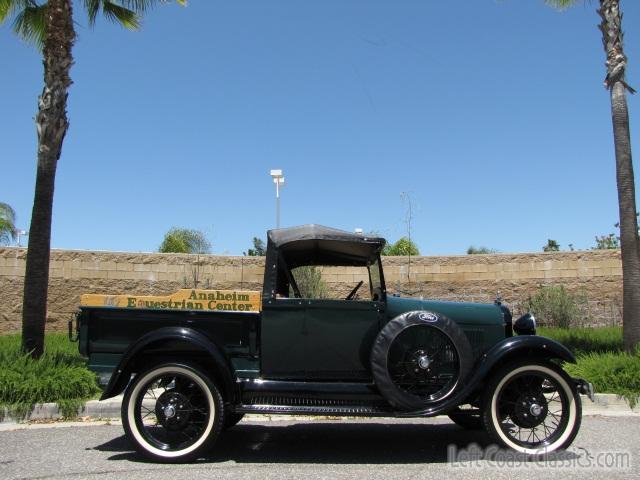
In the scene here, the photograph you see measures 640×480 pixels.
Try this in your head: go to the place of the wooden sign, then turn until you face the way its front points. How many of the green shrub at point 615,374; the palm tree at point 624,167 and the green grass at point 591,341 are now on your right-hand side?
0

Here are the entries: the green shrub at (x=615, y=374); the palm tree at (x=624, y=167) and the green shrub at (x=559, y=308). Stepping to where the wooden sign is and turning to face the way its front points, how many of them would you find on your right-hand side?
0

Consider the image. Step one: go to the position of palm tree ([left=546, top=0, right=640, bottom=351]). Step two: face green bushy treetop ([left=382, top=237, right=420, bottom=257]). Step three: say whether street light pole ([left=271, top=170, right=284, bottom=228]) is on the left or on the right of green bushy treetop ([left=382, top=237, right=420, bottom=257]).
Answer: left

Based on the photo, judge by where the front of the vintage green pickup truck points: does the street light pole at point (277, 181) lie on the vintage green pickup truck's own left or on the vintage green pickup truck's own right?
on the vintage green pickup truck's own left

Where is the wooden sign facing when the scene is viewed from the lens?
facing the viewer

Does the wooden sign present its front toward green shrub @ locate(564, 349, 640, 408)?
no

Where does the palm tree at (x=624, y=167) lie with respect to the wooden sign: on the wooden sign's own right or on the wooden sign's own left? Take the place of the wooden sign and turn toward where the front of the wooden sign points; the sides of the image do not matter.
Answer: on the wooden sign's own left

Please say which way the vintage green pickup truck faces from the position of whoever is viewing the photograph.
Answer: facing to the right of the viewer

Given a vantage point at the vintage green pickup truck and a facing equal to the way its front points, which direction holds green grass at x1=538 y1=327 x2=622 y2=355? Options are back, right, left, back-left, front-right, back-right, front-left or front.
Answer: front-left

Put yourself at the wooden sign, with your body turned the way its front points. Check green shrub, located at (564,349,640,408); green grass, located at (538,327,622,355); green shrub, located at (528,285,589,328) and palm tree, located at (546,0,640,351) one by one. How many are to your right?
0

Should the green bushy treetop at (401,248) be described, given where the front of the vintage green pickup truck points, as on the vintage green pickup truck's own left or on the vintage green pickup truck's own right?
on the vintage green pickup truck's own left

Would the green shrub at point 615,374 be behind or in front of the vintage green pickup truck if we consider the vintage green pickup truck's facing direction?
in front

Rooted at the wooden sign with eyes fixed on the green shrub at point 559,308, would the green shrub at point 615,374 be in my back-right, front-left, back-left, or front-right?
front-right

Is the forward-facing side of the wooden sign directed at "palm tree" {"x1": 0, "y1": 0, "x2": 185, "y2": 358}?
no

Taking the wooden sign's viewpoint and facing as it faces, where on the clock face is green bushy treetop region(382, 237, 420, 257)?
The green bushy treetop is roughly at 7 o'clock from the wooden sign.

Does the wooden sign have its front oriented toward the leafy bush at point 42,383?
no
